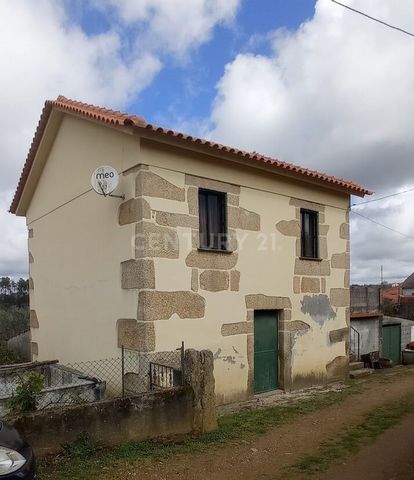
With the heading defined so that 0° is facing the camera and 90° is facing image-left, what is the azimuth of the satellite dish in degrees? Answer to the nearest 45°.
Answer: approximately 0°

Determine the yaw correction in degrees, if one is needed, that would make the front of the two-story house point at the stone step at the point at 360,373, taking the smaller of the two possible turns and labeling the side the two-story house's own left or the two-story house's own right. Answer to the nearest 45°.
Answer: approximately 90° to the two-story house's own left

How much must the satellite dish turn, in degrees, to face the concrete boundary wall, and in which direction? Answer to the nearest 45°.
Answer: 0° — it already faces it

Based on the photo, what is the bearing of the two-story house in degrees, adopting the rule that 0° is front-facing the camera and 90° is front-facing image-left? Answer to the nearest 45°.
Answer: approximately 315°
